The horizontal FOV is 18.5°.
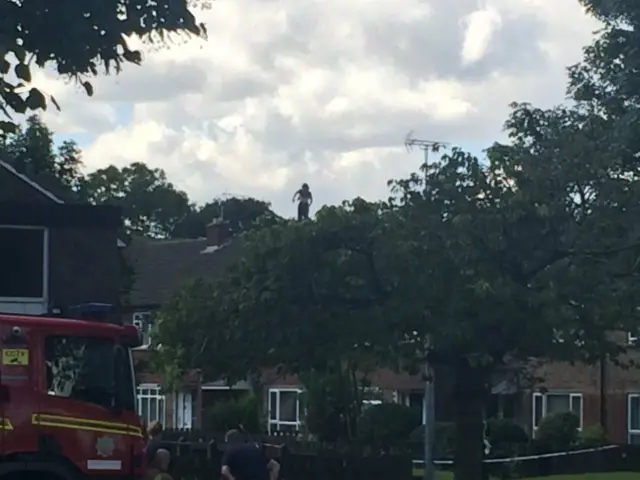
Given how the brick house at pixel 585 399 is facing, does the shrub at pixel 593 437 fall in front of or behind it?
in front

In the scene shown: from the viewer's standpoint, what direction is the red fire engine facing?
to the viewer's right

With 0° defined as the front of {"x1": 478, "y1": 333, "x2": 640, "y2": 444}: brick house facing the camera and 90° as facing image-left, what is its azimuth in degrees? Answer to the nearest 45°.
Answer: approximately 0°

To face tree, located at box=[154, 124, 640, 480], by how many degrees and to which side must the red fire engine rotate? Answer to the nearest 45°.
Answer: approximately 45° to its left

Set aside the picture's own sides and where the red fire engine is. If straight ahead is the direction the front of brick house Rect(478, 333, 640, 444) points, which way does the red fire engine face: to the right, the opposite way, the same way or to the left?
to the left

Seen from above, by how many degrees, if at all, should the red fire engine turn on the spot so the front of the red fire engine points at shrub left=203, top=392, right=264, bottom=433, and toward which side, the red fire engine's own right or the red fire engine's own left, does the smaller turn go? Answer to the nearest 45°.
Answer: approximately 90° to the red fire engine's own left

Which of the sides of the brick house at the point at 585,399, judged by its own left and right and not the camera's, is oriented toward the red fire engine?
front

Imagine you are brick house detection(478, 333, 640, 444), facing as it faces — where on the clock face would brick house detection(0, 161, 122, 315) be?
brick house detection(0, 161, 122, 315) is roughly at 1 o'clock from brick house detection(478, 333, 640, 444).

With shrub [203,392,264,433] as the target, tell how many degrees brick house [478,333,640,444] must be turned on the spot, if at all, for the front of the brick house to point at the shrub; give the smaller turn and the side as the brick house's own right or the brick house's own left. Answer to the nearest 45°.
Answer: approximately 90° to the brick house's own right

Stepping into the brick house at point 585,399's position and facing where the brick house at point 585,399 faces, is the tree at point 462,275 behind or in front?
in front
